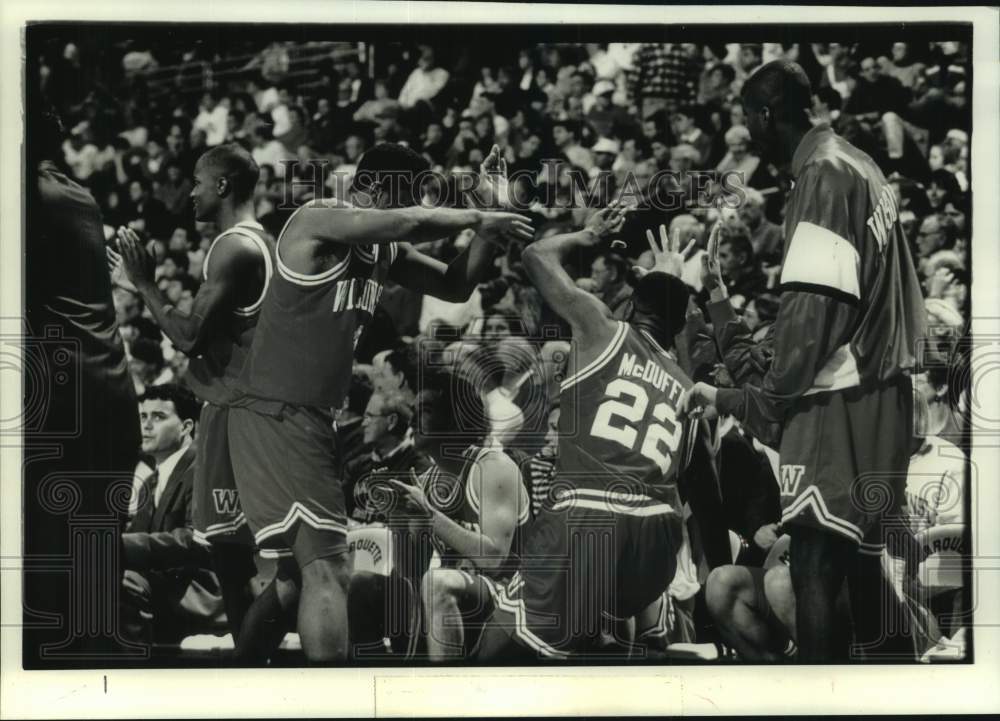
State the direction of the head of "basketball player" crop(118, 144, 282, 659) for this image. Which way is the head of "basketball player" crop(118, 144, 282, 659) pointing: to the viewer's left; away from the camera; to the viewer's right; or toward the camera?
to the viewer's left

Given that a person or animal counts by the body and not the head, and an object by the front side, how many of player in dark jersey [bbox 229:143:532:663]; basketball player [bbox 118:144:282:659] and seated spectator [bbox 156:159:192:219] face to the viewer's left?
1

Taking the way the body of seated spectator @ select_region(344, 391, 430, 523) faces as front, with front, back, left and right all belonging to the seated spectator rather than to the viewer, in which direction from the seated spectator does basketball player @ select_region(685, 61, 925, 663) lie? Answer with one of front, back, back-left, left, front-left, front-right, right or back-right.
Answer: back-left

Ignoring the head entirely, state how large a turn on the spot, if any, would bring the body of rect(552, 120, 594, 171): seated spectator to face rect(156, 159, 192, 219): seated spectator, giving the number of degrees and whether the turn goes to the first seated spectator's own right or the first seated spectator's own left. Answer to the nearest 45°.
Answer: approximately 45° to the first seated spectator's own right

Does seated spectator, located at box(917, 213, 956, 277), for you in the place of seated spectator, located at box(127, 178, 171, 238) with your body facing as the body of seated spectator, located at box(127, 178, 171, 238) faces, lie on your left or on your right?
on your left

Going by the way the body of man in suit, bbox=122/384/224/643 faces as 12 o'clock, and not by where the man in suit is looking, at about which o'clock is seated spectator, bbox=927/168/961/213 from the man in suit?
The seated spectator is roughly at 8 o'clock from the man in suit.

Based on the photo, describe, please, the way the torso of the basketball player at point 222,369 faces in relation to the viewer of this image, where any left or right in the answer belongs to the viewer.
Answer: facing to the left of the viewer
